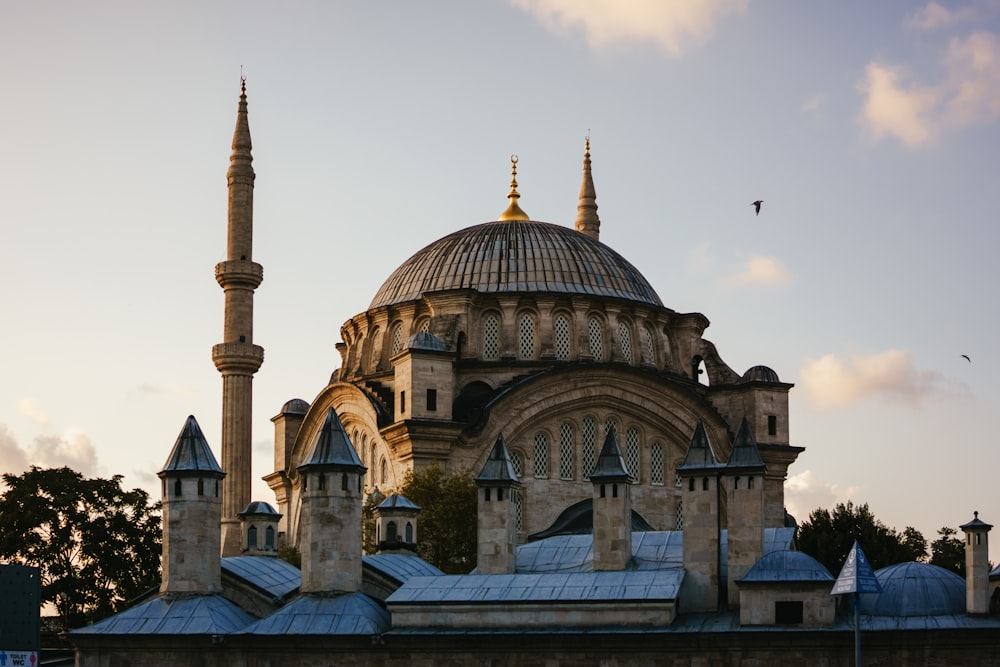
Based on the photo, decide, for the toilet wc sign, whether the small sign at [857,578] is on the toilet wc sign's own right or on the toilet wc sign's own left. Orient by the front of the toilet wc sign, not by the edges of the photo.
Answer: on the toilet wc sign's own left

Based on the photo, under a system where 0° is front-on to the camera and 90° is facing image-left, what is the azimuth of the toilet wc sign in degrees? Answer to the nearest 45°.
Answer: approximately 0°

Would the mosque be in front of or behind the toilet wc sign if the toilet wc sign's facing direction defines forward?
behind

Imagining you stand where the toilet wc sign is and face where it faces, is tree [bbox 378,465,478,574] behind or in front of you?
behind

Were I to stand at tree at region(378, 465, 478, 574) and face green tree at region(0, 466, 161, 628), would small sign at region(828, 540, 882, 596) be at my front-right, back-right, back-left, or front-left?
back-left

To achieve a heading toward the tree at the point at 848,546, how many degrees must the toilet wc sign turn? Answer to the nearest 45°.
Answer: approximately 135° to its left

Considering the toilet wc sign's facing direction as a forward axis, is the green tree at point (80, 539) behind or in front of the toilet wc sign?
behind
